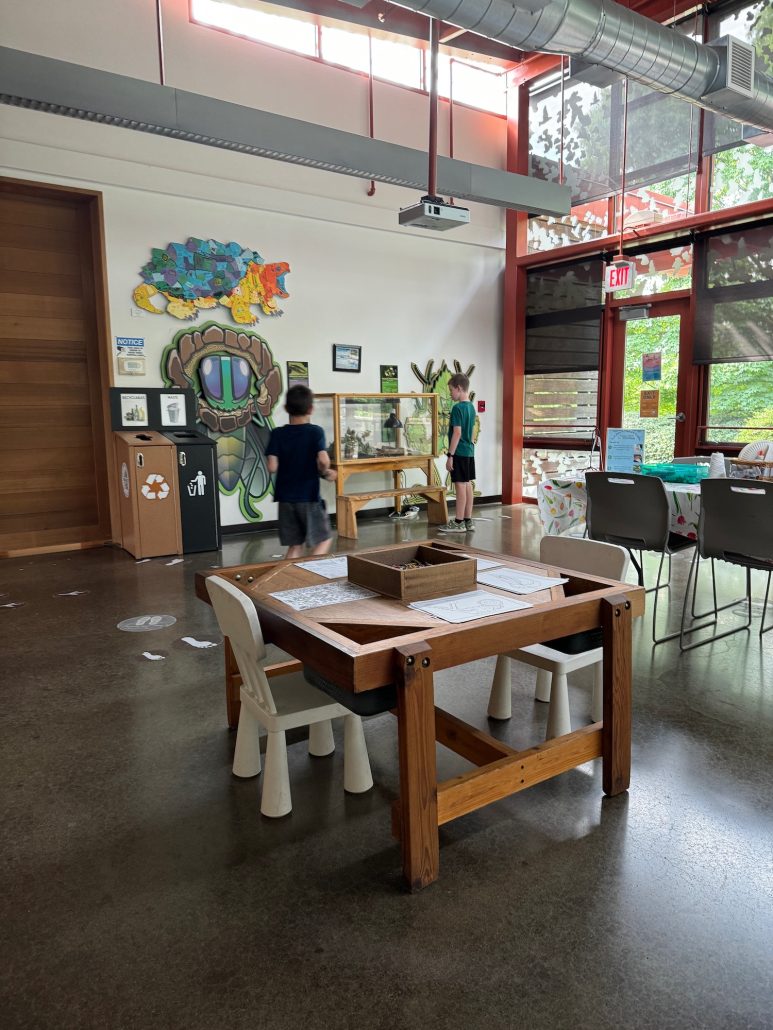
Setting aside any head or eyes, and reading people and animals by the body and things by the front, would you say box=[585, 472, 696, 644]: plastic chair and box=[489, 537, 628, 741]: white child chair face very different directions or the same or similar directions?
very different directions

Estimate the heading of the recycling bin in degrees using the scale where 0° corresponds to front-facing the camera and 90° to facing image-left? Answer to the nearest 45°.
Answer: approximately 0°

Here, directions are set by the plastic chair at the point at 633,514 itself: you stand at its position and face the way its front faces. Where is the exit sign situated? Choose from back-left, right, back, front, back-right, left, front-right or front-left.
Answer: front-left

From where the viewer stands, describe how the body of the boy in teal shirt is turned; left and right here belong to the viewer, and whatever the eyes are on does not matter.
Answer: facing to the left of the viewer

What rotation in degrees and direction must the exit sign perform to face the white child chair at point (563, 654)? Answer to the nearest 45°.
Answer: approximately 45° to its left

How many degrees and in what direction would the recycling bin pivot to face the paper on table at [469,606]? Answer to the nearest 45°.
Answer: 0° — it already faces it

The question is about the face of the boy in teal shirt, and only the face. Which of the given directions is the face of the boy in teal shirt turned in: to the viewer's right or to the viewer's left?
to the viewer's left

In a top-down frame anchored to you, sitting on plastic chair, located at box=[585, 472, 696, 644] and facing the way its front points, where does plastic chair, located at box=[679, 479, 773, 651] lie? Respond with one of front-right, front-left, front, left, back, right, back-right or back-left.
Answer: right

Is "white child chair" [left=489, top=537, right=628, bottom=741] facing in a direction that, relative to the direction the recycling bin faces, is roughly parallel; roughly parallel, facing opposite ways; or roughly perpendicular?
roughly perpendicular

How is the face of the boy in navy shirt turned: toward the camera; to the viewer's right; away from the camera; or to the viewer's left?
away from the camera
